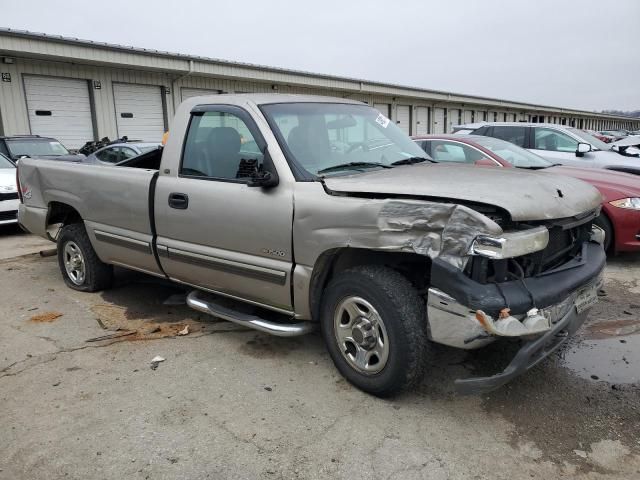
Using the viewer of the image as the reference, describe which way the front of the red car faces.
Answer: facing the viewer and to the right of the viewer

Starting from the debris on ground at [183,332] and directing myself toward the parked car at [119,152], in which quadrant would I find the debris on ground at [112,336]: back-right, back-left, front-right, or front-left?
front-left

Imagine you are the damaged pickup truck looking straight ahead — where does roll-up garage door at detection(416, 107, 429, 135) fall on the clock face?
The roll-up garage door is roughly at 8 o'clock from the damaged pickup truck.

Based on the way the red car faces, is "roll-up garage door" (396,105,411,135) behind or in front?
behind

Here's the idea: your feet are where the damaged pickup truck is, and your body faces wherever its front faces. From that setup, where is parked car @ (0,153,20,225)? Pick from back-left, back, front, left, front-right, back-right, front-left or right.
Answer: back

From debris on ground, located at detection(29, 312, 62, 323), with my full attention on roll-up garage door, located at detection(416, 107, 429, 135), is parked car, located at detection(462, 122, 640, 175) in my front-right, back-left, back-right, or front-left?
front-right

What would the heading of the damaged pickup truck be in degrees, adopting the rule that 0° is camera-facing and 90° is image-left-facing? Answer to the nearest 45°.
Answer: approximately 315°

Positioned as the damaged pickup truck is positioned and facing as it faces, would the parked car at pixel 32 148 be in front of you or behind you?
behind

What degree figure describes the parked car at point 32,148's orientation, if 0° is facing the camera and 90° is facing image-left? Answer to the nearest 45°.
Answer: approximately 315°

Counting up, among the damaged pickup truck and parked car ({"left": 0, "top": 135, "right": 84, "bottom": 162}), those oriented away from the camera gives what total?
0

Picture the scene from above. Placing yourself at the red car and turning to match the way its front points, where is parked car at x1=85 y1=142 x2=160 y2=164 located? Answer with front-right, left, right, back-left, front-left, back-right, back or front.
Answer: back-right

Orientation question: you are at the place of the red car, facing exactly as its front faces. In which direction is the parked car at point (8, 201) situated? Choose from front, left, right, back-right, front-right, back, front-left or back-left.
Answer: back-right

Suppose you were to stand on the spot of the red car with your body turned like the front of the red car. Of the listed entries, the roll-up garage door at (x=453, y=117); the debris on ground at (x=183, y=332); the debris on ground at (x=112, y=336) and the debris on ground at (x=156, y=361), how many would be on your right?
3
